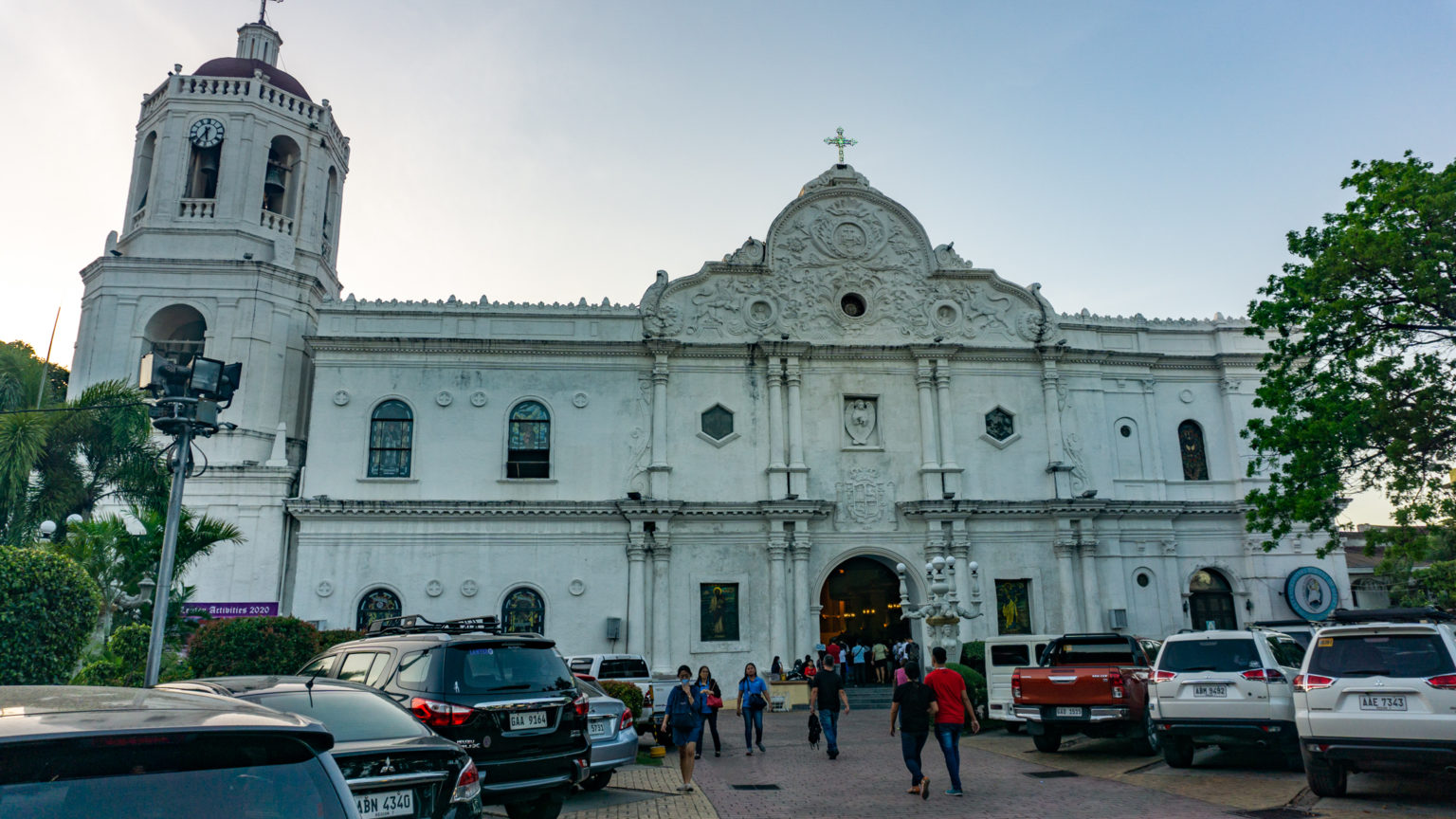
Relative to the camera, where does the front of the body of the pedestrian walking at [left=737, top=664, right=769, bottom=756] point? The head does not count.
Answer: toward the camera

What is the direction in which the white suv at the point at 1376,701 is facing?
away from the camera

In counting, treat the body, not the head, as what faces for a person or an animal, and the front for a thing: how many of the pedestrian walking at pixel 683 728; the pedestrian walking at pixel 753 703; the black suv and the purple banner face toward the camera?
3

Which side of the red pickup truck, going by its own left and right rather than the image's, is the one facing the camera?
back

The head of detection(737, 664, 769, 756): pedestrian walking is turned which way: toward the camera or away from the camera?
toward the camera

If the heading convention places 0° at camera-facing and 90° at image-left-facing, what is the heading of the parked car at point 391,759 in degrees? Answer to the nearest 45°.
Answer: approximately 135°

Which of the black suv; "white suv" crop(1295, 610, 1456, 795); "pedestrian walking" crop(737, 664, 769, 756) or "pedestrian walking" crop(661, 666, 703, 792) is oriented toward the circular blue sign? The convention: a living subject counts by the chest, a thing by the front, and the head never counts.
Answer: the white suv

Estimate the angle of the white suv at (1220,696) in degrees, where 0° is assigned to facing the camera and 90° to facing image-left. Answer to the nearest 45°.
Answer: approximately 180°

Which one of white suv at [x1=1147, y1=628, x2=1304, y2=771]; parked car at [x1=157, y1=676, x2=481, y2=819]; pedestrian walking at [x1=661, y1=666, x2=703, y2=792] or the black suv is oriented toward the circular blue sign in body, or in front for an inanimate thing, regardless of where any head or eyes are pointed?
the white suv

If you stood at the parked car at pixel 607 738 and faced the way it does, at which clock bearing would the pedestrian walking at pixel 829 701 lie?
The pedestrian walking is roughly at 3 o'clock from the parked car.

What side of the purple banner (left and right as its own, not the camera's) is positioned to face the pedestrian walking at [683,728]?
front

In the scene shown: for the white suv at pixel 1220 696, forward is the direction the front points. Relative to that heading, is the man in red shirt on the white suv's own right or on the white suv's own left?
on the white suv's own left

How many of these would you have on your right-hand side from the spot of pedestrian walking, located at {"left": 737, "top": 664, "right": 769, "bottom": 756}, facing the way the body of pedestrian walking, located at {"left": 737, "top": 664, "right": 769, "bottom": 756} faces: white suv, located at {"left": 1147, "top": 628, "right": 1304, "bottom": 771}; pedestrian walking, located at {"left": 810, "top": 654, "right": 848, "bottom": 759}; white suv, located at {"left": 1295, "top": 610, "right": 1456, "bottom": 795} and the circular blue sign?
0

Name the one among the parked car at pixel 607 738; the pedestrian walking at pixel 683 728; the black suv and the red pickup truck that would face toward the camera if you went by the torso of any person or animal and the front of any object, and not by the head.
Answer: the pedestrian walking

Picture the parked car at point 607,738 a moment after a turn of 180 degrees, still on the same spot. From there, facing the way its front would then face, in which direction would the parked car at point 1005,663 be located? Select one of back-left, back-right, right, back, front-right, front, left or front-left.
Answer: left

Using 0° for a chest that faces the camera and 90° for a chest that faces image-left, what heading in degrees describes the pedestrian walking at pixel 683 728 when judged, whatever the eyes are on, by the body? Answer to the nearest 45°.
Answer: approximately 0°

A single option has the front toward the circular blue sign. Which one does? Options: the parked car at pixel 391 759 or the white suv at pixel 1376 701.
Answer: the white suv

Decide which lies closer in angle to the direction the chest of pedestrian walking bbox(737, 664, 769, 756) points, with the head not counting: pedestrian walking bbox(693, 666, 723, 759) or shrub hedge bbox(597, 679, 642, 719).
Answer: the pedestrian walking

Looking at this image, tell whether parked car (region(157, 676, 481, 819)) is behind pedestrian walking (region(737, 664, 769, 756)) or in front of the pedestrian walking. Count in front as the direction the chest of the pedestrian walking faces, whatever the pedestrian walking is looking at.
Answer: in front

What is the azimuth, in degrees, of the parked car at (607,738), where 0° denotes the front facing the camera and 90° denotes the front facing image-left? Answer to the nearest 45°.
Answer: approximately 135°
